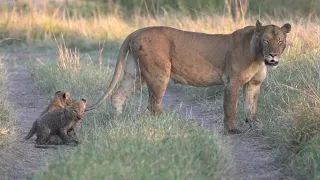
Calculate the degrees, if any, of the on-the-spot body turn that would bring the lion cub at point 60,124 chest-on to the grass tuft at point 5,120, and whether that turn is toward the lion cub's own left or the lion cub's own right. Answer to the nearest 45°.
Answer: approximately 135° to the lion cub's own left

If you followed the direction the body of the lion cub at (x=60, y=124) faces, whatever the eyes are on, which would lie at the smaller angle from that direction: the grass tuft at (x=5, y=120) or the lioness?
the lioness

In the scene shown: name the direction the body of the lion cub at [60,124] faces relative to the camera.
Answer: to the viewer's right

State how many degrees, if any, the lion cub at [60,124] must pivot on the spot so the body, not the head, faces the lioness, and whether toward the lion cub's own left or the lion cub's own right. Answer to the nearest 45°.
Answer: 0° — it already faces it
